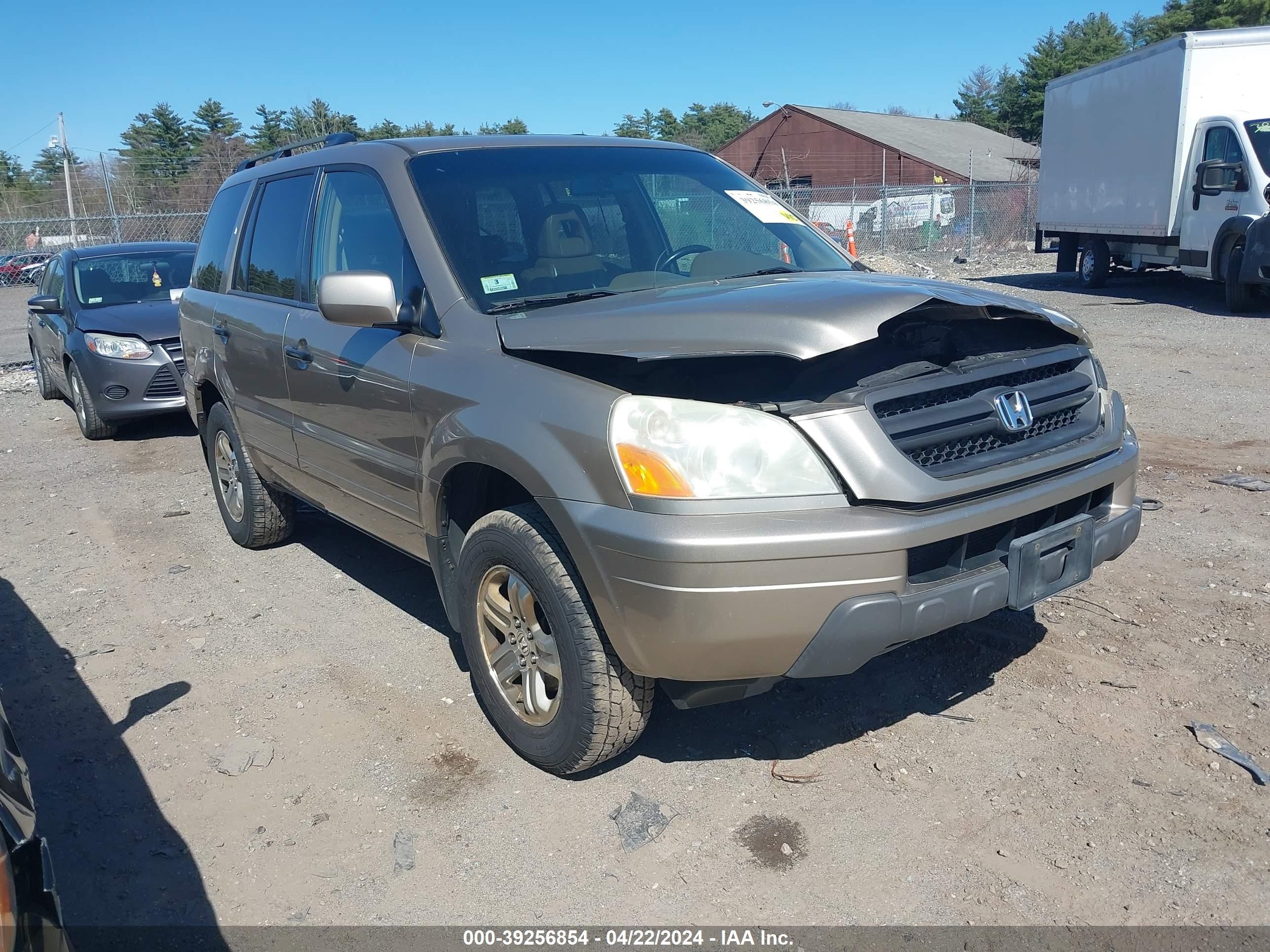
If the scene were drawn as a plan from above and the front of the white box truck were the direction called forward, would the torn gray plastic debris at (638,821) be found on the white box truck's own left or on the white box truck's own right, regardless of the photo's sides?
on the white box truck's own right

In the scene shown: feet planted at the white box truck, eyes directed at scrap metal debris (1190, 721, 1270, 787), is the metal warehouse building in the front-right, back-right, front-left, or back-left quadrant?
back-right

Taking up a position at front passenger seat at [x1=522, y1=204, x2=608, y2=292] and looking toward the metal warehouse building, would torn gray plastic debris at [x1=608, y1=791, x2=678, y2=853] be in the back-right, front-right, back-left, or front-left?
back-right

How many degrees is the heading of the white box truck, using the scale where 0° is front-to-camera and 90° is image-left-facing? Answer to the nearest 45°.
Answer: approximately 315°

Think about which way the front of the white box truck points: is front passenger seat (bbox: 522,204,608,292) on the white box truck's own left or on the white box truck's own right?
on the white box truck's own right

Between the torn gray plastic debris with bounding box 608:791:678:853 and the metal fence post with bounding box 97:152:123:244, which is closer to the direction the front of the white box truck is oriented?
the torn gray plastic debris

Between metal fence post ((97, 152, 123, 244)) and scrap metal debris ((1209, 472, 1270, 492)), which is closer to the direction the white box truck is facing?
the scrap metal debris

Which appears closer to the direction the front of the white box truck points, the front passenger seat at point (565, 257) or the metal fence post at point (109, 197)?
the front passenger seat

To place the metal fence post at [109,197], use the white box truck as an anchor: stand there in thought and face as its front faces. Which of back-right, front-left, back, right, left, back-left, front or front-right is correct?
back-right

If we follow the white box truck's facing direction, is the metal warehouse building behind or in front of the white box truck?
behind

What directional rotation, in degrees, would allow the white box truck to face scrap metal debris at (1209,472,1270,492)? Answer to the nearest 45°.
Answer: approximately 45° to its right
